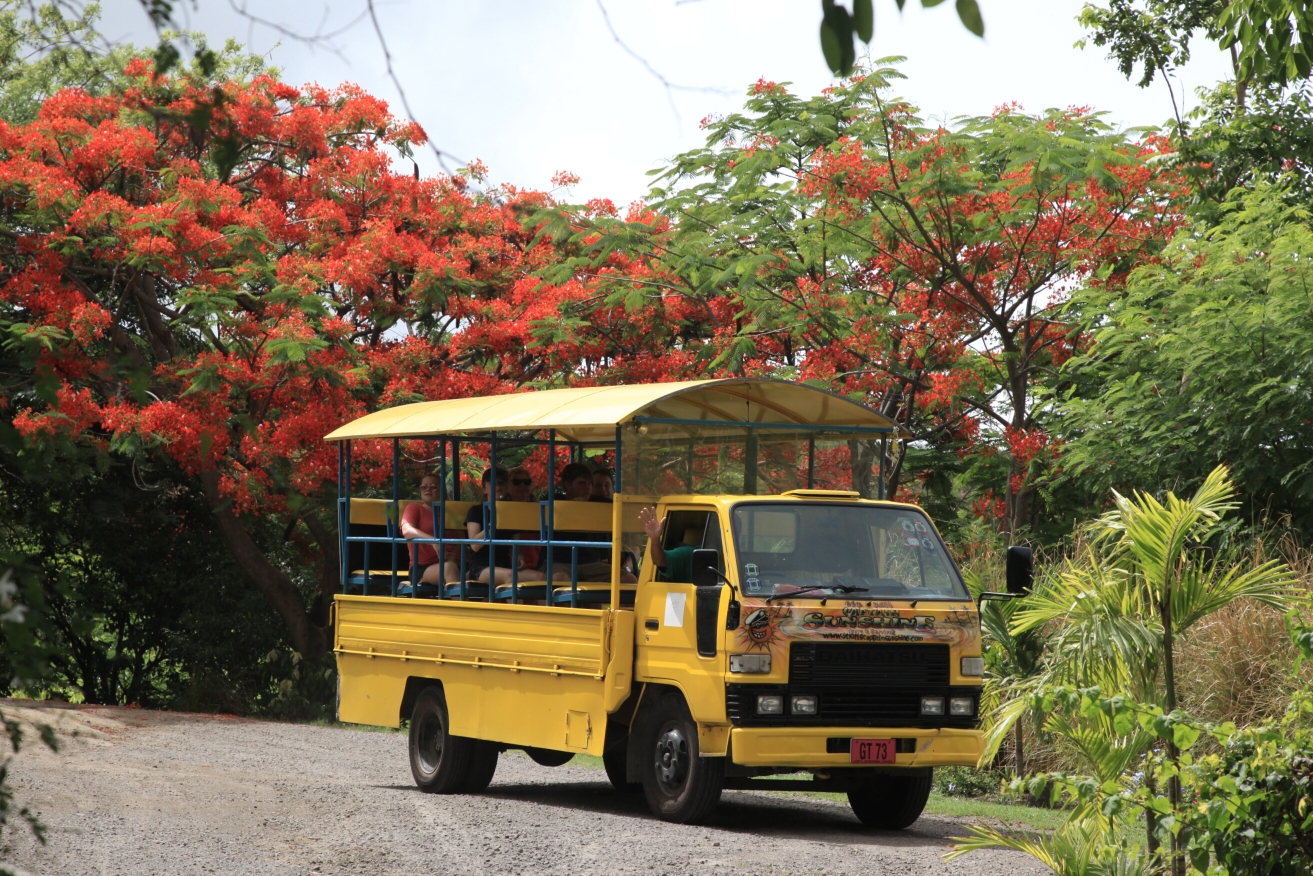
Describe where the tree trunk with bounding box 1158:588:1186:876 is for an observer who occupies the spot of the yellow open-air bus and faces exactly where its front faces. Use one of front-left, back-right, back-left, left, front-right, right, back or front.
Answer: front

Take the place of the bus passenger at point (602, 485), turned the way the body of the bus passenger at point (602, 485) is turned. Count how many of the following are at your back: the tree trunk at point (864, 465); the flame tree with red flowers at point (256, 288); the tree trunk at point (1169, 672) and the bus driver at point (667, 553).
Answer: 1

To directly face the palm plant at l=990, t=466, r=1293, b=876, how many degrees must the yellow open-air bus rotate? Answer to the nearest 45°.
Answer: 0° — it already faces it

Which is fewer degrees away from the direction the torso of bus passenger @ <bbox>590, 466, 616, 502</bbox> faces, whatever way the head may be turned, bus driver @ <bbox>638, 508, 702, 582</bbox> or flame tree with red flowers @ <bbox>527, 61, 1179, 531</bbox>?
the bus driver

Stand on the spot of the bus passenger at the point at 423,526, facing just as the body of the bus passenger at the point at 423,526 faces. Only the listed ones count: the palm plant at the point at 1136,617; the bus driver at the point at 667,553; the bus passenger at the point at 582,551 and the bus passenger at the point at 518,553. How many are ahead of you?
4

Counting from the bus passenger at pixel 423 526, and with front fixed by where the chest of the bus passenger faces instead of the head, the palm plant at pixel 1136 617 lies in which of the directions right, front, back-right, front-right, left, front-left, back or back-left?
front

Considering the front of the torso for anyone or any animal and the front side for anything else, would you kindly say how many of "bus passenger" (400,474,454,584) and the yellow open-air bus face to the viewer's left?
0

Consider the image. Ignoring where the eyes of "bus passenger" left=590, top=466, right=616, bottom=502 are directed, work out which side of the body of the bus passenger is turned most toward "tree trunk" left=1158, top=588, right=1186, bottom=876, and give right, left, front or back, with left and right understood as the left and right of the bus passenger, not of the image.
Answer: front

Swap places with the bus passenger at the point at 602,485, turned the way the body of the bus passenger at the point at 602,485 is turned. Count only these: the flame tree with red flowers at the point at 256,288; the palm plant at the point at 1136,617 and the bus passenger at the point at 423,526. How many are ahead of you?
1

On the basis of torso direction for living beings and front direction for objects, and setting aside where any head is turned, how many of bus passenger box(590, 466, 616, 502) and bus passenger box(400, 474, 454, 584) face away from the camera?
0

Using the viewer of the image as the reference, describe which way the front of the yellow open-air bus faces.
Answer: facing the viewer and to the right of the viewer
